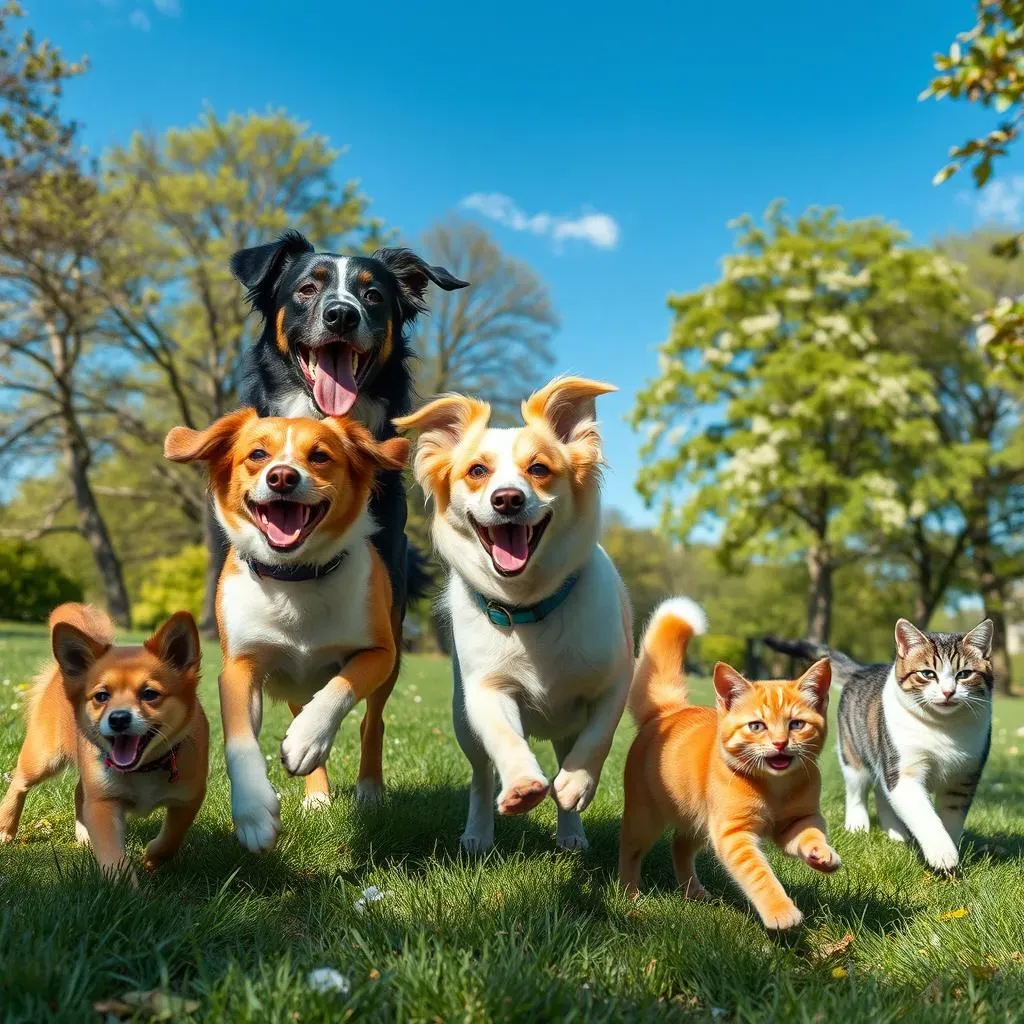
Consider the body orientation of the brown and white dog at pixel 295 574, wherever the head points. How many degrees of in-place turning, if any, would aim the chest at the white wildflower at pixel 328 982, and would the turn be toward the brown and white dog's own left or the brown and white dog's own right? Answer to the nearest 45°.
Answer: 0° — it already faces it

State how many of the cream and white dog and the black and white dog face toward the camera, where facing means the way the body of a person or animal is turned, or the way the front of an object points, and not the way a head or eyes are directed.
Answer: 2

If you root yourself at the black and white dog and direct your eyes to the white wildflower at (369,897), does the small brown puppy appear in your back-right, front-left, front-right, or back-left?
front-right

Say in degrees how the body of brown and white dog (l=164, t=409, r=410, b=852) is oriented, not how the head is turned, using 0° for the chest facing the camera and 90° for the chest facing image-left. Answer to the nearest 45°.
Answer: approximately 0°

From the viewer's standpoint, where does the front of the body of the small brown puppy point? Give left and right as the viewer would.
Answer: facing the viewer and to the right of the viewer

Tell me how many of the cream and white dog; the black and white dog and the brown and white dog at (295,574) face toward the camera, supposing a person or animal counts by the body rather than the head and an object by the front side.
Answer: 3

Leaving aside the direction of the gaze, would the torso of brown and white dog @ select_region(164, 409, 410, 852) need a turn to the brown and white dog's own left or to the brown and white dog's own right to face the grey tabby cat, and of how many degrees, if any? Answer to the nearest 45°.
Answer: approximately 90° to the brown and white dog's own left

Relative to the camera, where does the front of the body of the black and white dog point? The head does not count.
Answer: toward the camera

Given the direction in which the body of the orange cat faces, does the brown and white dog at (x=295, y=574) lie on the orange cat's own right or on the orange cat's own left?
on the orange cat's own right

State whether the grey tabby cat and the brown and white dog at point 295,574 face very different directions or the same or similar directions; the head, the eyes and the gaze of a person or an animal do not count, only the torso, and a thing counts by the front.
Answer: same or similar directions
